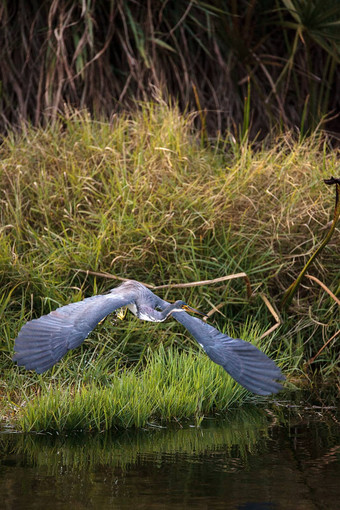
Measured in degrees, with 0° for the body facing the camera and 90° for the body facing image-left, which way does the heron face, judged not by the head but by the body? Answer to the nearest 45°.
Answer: approximately 315°

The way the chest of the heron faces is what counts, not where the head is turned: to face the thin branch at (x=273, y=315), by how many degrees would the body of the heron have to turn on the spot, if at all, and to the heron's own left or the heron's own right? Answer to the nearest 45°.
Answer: approximately 90° to the heron's own left

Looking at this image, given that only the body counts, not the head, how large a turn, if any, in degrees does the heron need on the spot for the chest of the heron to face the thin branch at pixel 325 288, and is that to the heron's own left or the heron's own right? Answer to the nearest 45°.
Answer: approximately 90° to the heron's own left
